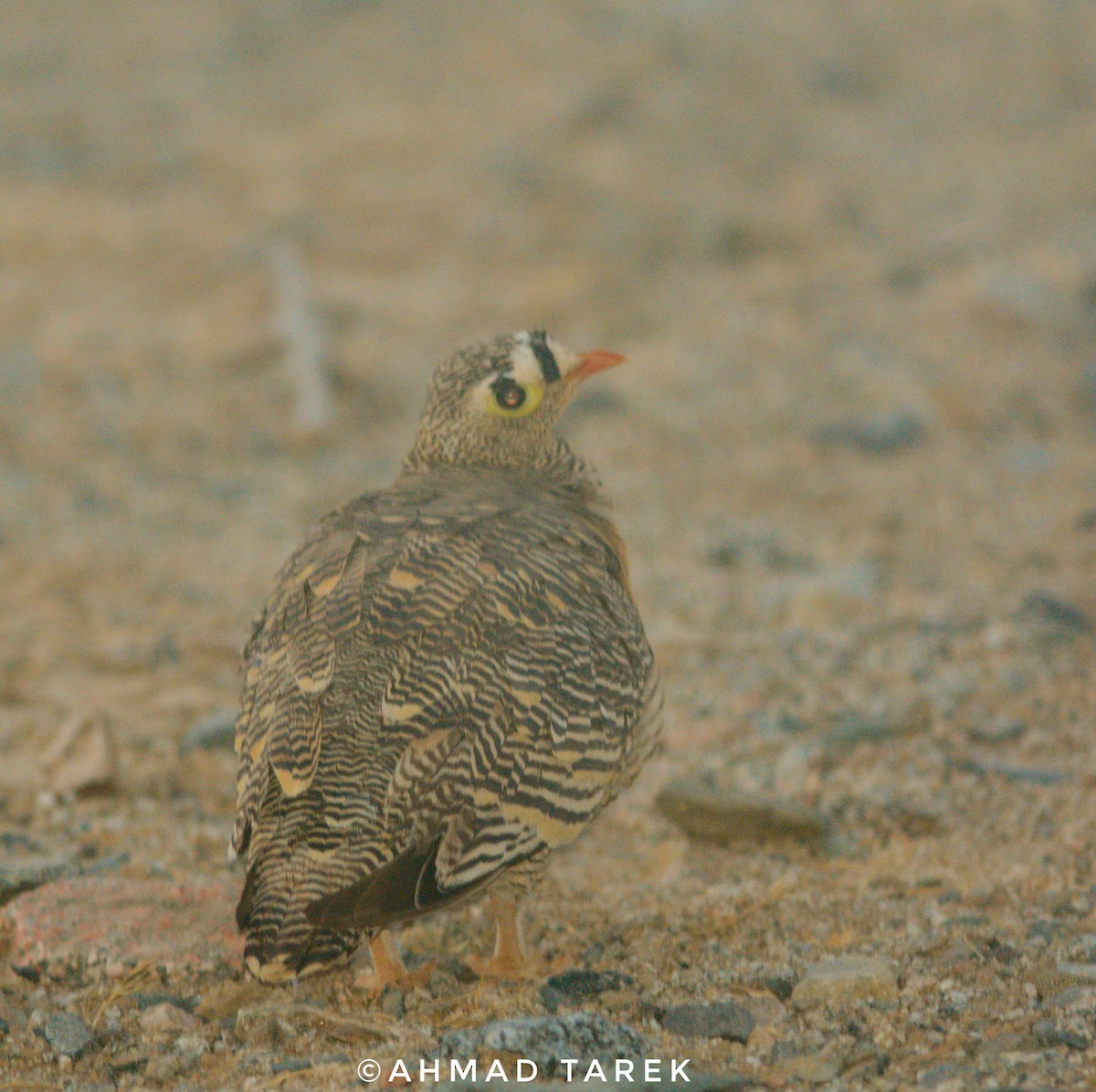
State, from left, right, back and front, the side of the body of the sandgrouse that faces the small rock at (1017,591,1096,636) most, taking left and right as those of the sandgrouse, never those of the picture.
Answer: front

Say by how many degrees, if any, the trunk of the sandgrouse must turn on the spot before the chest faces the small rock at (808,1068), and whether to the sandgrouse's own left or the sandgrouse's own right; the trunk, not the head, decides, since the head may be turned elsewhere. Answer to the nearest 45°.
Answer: approximately 90° to the sandgrouse's own right

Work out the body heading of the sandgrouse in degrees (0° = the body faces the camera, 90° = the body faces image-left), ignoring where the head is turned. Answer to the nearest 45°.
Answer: approximately 225°

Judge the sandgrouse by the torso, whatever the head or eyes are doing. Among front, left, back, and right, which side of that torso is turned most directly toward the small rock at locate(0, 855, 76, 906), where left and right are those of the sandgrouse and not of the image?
left

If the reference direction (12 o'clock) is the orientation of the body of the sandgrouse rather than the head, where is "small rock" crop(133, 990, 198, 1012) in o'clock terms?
The small rock is roughly at 8 o'clock from the sandgrouse.

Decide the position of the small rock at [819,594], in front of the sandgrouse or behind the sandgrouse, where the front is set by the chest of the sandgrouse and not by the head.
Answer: in front

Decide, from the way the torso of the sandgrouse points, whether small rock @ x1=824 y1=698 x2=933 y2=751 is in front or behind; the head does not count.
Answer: in front
